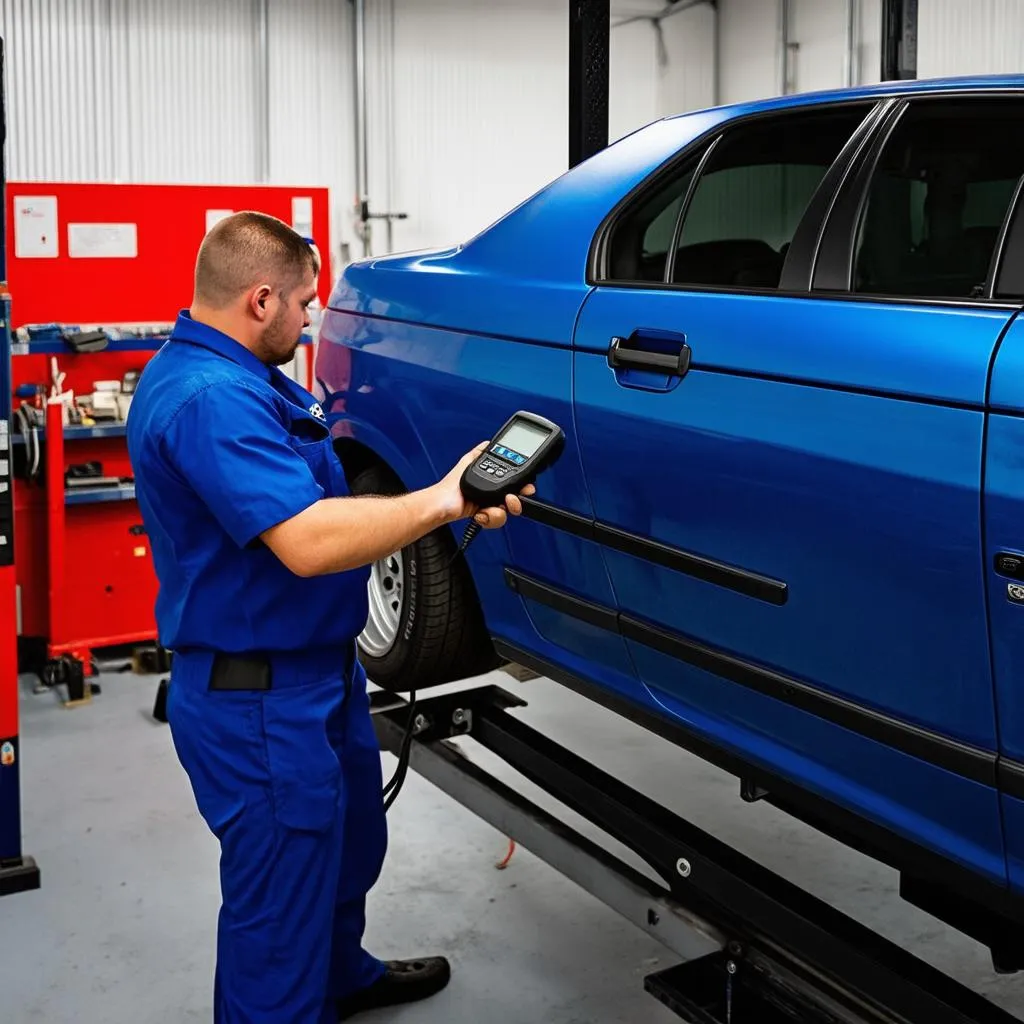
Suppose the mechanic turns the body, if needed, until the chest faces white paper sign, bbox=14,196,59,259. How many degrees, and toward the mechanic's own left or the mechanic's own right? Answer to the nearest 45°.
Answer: approximately 90° to the mechanic's own left

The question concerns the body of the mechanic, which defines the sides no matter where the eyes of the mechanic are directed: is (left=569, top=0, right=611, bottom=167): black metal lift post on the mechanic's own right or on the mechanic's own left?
on the mechanic's own left

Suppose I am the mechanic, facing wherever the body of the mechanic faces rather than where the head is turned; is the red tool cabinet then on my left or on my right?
on my left

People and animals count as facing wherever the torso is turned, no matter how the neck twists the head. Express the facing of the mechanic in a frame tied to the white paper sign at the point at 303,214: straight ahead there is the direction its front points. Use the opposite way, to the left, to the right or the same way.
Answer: to the left

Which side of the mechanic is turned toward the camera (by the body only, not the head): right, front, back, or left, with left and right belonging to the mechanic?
right

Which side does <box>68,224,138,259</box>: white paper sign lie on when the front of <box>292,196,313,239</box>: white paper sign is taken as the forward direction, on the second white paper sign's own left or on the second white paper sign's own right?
on the second white paper sign's own right

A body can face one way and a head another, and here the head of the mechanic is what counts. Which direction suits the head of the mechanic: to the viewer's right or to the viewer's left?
to the viewer's right
